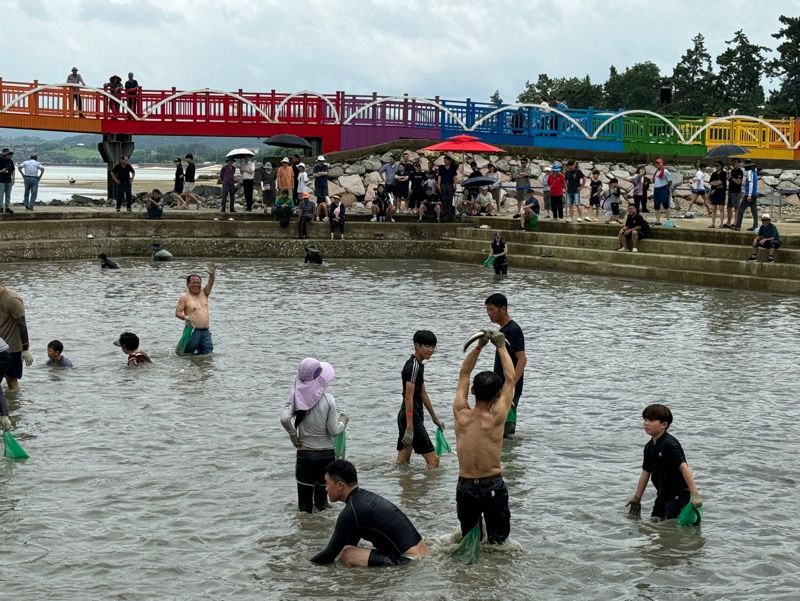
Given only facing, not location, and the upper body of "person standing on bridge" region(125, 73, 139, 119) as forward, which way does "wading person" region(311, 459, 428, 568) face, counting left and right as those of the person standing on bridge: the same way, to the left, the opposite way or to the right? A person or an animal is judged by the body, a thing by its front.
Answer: to the right

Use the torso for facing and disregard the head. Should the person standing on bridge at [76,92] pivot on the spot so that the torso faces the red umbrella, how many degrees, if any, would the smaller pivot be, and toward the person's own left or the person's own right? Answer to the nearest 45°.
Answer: approximately 45° to the person's own left

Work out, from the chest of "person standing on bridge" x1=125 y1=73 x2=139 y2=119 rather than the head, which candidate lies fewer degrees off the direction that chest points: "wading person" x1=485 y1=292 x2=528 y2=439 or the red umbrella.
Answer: the wading person

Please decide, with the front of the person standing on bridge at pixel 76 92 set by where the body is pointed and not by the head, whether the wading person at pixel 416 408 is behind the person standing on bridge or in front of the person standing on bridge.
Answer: in front

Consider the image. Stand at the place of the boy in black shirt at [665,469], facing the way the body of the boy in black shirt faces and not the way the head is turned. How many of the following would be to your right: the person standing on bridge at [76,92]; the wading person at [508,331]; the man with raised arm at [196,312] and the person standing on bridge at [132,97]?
4

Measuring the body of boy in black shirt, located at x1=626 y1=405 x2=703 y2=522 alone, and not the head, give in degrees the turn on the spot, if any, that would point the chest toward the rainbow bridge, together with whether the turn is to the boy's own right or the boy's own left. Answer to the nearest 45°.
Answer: approximately 135° to the boy's own right

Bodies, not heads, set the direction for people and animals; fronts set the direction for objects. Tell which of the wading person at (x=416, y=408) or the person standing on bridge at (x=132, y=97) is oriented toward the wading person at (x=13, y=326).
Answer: the person standing on bridge

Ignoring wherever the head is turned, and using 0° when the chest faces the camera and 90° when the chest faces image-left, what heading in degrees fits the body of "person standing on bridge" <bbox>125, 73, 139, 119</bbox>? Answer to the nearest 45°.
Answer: approximately 0°

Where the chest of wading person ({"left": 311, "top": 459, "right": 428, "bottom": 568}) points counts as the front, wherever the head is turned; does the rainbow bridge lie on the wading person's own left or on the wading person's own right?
on the wading person's own right

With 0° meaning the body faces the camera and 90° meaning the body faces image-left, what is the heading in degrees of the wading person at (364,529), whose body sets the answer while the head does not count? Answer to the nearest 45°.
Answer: approximately 90°

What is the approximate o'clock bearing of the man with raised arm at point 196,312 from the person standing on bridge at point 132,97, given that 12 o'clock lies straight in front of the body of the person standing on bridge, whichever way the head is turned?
The man with raised arm is roughly at 12 o'clock from the person standing on bridge.

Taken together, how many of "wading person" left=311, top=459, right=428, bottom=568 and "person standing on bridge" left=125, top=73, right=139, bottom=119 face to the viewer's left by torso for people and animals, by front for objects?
1

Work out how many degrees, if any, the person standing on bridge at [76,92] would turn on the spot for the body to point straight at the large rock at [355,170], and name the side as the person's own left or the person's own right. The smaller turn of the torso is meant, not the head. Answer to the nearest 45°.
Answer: approximately 90° to the person's own left

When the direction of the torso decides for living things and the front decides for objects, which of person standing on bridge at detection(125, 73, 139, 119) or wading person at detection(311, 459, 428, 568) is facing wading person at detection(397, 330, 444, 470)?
the person standing on bridge
